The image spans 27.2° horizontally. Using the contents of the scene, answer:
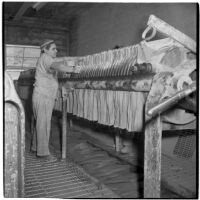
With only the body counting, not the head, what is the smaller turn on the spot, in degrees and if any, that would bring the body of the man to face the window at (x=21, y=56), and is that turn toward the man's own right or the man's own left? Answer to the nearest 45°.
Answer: approximately 90° to the man's own left

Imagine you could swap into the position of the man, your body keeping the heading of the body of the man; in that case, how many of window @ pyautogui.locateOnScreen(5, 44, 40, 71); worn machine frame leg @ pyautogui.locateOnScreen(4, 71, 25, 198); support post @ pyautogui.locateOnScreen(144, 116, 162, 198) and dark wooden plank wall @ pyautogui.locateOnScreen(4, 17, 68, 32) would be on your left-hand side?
2

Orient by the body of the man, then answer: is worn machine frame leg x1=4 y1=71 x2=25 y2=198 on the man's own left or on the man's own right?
on the man's own right

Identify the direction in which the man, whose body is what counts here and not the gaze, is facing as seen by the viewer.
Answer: to the viewer's right

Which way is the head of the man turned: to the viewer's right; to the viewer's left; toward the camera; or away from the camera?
to the viewer's right
